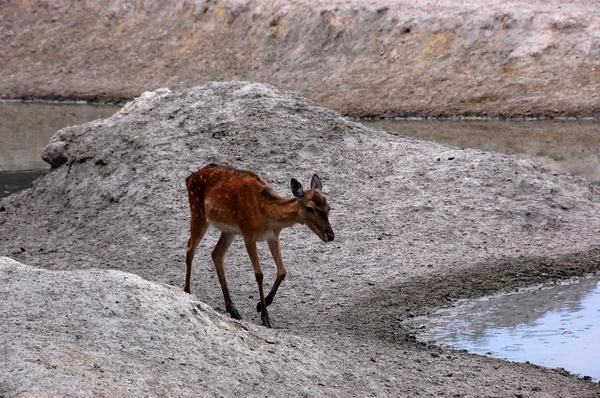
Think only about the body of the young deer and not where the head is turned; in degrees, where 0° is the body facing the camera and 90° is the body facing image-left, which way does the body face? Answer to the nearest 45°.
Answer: approximately 315°
